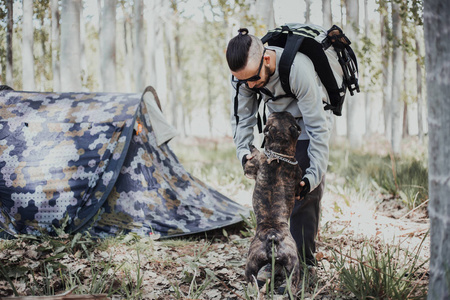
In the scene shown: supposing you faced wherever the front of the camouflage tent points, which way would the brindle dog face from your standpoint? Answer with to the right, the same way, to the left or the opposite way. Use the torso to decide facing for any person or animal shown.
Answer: to the left

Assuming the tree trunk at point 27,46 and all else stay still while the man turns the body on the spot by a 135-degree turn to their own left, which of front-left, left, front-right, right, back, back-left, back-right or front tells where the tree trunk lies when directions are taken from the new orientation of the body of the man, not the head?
back-left

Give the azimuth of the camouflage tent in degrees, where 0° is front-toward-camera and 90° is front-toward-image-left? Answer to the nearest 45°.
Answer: approximately 270°

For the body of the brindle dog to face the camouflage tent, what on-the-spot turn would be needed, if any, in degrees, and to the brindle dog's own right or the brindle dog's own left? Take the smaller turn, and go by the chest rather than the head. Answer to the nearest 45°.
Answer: approximately 45° to the brindle dog's own left

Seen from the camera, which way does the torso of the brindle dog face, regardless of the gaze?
away from the camera

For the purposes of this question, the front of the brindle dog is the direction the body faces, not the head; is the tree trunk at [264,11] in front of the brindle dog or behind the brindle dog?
in front

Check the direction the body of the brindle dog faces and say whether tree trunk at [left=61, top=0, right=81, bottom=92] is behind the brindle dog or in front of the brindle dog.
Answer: in front
